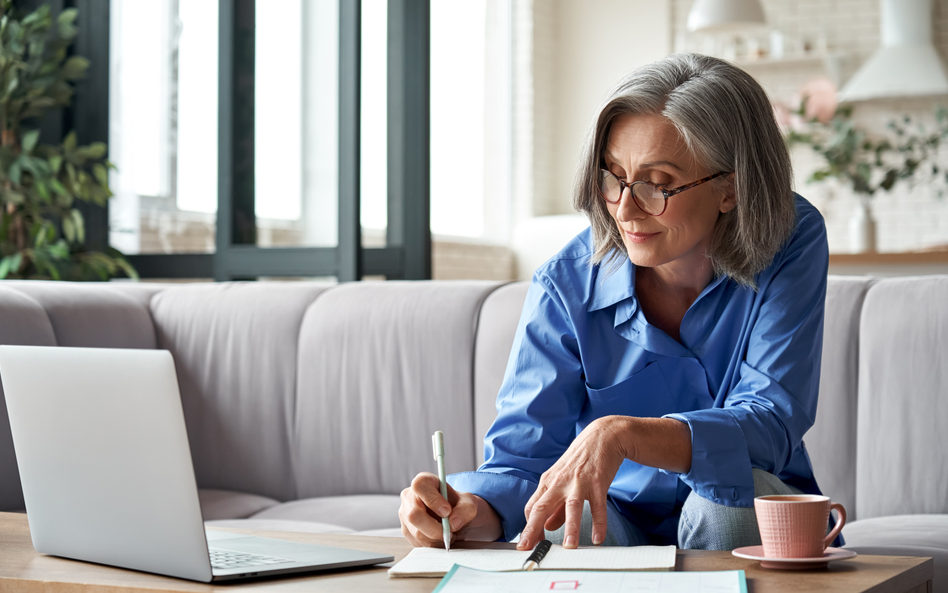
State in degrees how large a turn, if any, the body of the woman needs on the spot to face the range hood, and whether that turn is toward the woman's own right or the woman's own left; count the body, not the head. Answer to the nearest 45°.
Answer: approximately 135° to the woman's own right

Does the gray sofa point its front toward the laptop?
yes

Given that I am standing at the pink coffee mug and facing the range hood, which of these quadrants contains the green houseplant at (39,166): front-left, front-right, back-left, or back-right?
front-left

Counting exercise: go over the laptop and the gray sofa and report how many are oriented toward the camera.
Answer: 1

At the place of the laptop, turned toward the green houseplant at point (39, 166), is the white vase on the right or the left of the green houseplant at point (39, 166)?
right

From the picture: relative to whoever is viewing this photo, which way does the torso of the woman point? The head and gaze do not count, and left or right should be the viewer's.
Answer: facing the viewer and to the left of the viewer

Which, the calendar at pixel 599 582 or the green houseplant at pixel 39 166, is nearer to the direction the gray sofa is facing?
the calendar

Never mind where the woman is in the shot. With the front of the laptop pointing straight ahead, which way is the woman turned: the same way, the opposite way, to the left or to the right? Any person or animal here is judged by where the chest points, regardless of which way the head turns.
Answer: the opposite way

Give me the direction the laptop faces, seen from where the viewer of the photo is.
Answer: facing away from the viewer and to the right of the viewer

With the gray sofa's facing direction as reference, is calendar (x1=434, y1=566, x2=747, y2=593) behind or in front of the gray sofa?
in front

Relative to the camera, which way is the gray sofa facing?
toward the camera

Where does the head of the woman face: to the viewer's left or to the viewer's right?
to the viewer's left

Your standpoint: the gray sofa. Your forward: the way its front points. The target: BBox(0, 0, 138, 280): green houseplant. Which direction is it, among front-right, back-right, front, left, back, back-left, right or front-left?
back-right

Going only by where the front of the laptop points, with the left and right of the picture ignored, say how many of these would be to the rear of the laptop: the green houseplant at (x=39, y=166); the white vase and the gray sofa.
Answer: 0

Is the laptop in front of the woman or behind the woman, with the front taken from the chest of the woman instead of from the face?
in front

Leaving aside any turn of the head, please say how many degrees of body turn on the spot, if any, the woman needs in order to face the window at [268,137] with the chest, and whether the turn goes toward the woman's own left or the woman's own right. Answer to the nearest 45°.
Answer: approximately 90° to the woman's own right

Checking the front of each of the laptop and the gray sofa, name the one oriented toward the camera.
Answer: the gray sofa
